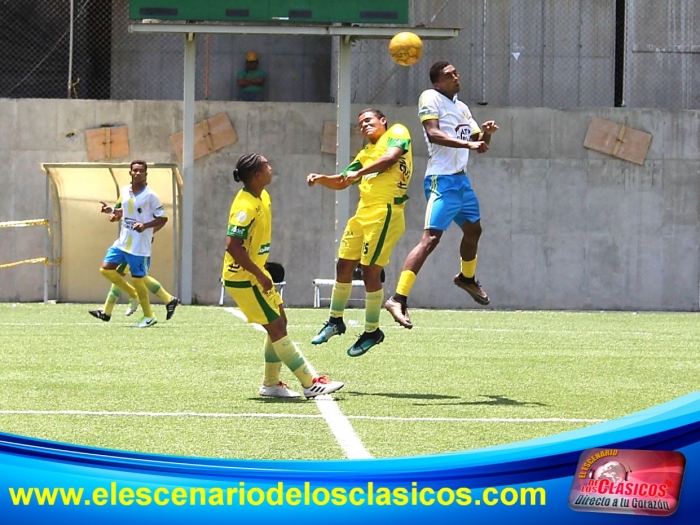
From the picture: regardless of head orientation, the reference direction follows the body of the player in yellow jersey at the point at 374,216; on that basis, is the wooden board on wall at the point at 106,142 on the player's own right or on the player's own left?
on the player's own right

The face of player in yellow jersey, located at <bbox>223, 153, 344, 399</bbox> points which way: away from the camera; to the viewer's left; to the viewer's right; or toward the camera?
to the viewer's right

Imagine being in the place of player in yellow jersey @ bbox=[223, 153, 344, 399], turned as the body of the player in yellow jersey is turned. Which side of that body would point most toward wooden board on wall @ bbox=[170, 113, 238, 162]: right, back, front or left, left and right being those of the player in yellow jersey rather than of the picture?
left

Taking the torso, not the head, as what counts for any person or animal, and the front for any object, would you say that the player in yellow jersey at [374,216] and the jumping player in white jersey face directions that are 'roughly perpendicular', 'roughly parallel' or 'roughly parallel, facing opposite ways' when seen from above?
roughly perpendicular

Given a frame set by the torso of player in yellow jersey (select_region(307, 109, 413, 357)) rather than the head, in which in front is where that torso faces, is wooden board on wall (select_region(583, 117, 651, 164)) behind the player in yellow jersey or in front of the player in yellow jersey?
behind

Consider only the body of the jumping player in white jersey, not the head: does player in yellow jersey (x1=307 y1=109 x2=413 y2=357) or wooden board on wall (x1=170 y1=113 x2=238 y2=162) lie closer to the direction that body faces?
the player in yellow jersey

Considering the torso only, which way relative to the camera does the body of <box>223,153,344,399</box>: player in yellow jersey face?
to the viewer's right

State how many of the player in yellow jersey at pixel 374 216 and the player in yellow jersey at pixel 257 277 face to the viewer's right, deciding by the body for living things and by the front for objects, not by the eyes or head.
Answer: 1
